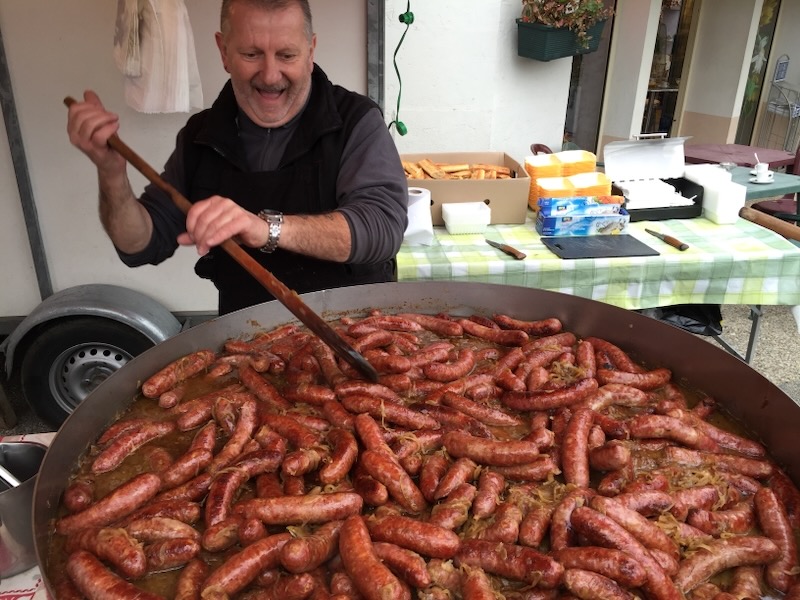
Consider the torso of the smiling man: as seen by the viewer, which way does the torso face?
toward the camera

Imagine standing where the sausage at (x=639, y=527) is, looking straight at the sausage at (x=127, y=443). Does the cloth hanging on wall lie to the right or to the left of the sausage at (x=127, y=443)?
right

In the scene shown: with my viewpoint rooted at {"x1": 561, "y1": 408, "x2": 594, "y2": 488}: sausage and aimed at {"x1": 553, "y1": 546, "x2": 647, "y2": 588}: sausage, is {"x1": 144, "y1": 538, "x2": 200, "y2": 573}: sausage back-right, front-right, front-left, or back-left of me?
front-right

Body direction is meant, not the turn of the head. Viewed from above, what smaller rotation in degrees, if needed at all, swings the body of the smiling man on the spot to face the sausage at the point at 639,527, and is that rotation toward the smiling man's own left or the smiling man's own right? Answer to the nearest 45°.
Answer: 0° — they already face it

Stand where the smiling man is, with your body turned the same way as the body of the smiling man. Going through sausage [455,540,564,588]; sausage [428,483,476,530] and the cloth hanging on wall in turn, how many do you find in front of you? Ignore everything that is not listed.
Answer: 2

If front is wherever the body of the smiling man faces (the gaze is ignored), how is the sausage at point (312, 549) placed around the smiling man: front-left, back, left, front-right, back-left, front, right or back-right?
front

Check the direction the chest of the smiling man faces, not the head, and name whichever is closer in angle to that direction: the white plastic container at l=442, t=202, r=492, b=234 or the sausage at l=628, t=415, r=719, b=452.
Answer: the sausage

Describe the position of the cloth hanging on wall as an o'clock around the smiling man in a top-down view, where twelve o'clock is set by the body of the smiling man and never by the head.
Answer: The cloth hanging on wall is roughly at 5 o'clock from the smiling man.

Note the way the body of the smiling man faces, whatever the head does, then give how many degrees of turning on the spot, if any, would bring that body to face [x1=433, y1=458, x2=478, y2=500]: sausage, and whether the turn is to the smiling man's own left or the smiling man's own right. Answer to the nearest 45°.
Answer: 0° — they already face it

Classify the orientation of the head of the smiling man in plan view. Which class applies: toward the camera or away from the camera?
toward the camera

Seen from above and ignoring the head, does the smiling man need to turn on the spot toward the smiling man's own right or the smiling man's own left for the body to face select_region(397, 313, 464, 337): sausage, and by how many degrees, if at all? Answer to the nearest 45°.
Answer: approximately 45° to the smiling man's own left

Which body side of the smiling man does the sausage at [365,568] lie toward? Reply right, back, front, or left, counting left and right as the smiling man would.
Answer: front

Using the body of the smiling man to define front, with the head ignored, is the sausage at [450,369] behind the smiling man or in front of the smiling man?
in front

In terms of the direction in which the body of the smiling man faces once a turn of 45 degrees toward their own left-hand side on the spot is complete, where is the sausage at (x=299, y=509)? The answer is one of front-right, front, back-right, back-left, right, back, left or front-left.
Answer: front-right

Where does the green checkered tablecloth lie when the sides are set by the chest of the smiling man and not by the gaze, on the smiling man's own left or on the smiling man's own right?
on the smiling man's own left

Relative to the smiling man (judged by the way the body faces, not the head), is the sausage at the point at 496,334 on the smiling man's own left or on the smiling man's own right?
on the smiling man's own left

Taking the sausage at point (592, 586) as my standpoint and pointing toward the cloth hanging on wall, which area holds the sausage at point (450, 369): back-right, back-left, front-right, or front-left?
front-right

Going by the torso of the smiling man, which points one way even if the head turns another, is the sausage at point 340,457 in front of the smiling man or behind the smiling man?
in front

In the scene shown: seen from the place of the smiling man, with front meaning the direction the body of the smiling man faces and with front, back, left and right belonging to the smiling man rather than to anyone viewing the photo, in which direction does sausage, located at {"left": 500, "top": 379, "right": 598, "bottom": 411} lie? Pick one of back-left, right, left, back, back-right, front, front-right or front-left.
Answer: front-left

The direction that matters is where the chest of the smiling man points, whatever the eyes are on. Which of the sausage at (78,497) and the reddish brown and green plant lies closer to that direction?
the sausage
